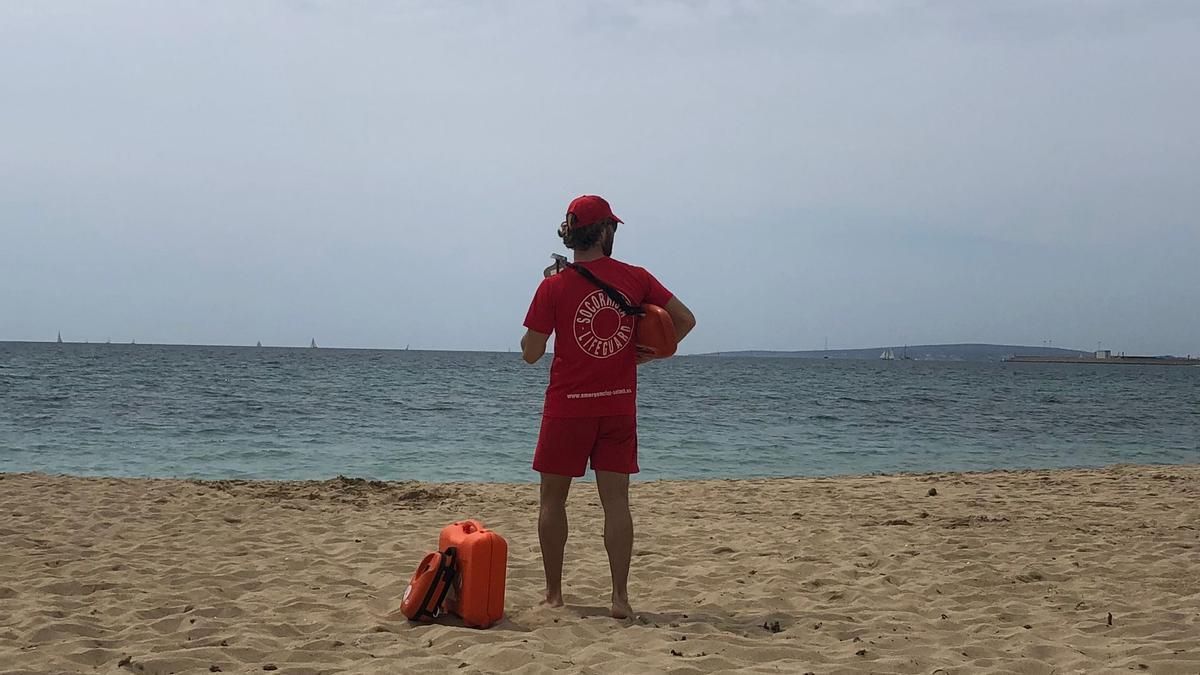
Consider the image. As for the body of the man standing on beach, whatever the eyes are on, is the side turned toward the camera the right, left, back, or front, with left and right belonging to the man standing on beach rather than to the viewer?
back
